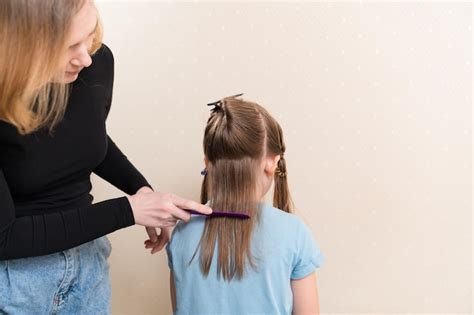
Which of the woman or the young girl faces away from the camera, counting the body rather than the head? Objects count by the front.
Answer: the young girl

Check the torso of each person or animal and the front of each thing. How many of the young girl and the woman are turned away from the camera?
1

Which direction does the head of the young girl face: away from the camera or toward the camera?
away from the camera

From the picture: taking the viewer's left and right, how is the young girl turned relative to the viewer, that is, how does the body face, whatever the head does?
facing away from the viewer

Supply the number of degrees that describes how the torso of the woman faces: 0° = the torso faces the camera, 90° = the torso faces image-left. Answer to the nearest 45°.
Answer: approximately 315°
